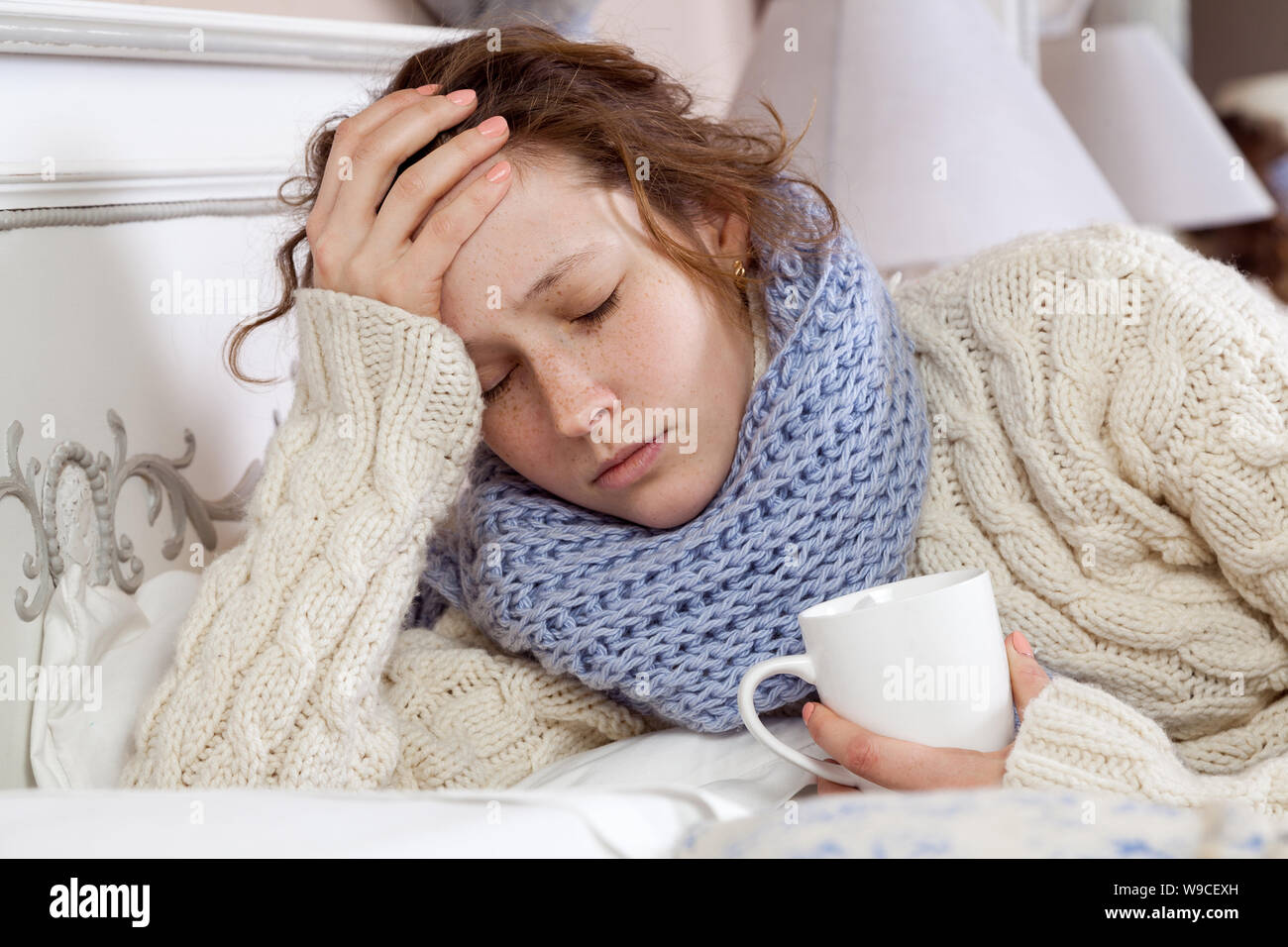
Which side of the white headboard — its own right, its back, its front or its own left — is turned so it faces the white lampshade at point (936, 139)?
left

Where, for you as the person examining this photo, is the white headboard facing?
facing the viewer and to the right of the viewer
